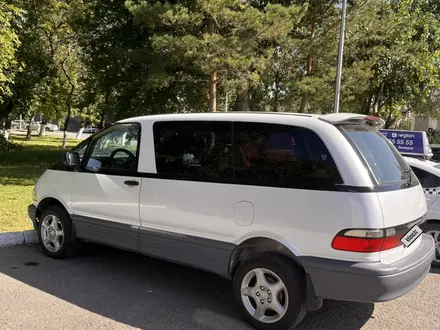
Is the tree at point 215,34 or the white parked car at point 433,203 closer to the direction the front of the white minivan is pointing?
the tree

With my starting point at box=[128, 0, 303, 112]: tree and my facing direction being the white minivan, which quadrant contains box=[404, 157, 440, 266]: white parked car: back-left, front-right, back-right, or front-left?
front-left

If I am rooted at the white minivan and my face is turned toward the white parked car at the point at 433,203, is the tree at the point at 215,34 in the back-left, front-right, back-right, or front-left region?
front-left

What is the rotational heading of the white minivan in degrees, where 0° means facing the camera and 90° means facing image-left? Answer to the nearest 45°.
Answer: approximately 135°

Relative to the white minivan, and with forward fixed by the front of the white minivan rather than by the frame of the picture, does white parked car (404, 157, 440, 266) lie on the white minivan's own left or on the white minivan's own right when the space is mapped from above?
on the white minivan's own right

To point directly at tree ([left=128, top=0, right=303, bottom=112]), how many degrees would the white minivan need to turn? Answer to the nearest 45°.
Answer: approximately 45° to its right

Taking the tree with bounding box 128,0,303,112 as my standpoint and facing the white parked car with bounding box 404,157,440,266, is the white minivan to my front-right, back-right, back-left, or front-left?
front-right
